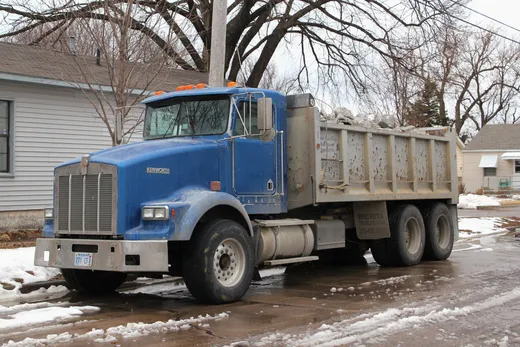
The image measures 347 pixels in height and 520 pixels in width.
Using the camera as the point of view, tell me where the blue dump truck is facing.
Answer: facing the viewer and to the left of the viewer

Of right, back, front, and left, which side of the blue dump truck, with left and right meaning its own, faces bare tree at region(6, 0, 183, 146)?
right

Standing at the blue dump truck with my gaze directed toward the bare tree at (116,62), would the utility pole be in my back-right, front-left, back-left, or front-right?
front-right

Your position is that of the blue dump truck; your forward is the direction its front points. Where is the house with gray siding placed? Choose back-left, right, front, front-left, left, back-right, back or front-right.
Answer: right
